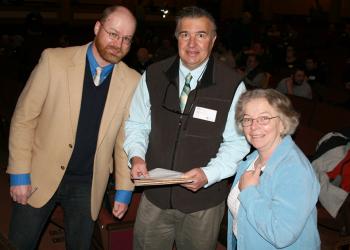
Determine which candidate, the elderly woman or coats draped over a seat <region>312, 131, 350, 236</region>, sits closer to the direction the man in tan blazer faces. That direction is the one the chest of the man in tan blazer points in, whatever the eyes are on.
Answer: the elderly woman

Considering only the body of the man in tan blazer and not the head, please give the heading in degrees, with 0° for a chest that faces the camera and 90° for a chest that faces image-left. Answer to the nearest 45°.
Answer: approximately 315°

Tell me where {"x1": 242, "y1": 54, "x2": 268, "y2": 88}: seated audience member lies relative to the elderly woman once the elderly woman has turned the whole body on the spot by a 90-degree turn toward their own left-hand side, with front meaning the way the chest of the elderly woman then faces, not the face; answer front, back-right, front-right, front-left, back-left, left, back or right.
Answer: back-left

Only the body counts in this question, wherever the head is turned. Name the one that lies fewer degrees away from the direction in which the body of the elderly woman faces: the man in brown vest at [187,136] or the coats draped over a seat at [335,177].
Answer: the man in brown vest

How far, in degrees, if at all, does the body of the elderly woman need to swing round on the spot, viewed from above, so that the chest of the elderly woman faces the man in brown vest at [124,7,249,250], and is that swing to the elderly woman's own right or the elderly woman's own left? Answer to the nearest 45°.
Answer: approximately 90° to the elderly woman's own right

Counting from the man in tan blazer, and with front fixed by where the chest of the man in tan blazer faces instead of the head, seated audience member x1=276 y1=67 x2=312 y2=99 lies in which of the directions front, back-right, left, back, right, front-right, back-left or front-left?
left

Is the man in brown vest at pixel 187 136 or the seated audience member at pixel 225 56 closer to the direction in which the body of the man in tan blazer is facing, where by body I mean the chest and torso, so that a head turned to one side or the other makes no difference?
the man in brown vest

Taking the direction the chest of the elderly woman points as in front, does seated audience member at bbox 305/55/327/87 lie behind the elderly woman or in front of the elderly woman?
behind

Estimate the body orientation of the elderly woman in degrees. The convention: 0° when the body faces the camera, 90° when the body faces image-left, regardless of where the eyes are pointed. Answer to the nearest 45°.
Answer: approximately 45°

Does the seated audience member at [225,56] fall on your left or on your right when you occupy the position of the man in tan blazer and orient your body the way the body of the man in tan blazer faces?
on your left
